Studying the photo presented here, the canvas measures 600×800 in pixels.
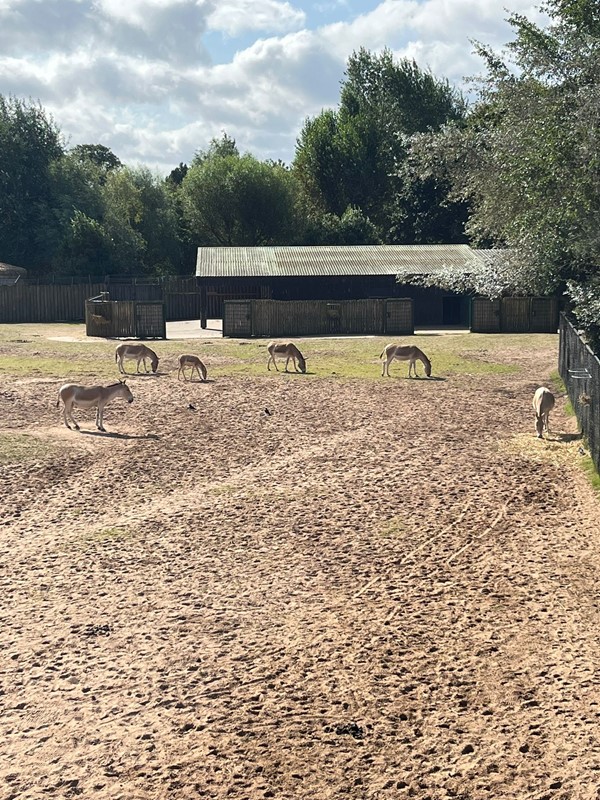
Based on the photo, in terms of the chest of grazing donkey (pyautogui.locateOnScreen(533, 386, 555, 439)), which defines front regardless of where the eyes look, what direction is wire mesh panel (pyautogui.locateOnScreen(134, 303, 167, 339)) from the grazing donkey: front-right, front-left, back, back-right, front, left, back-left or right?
back-right

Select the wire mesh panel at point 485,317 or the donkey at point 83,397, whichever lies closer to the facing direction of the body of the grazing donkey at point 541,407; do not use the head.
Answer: the donkey

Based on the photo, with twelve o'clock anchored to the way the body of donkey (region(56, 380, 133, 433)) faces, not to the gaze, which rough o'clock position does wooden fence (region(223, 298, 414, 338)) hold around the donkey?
The wooden fence is roughly at 10 o'clock from the donkey.

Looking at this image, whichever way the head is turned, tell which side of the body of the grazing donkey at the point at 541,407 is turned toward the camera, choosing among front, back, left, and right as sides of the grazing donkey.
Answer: front

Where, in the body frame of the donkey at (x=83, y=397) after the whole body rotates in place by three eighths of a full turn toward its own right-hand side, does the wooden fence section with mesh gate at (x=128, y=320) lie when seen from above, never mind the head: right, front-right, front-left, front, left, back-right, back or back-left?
back-right

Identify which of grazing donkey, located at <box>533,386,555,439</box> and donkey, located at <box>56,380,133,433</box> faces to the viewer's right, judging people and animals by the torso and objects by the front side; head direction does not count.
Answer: the donkey

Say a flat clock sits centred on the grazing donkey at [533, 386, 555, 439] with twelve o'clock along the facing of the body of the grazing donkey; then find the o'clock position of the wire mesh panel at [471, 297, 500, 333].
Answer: The wire mesh panel is roughly at 6 o'clock from the grazing donkey.

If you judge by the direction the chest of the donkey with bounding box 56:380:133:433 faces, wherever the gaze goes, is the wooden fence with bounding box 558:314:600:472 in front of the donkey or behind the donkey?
in front

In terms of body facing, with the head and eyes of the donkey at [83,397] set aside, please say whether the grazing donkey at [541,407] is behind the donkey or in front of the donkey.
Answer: in front

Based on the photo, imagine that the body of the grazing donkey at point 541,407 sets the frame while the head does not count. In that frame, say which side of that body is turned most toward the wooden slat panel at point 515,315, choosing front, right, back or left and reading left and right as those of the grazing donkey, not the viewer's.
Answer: back

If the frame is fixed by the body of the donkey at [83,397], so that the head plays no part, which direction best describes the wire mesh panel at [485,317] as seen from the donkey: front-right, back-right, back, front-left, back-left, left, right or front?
front-left

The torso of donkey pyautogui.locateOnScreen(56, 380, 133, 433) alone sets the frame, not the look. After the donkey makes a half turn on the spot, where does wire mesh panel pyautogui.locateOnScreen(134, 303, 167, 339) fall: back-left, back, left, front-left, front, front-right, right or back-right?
right

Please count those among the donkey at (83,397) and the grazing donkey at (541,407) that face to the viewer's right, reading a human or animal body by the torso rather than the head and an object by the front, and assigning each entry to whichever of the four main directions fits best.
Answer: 1

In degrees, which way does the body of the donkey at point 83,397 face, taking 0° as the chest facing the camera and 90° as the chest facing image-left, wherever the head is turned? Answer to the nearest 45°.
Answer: approximately 270°

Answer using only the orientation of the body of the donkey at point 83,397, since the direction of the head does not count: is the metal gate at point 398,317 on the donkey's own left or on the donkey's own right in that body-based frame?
on the donkey's own left

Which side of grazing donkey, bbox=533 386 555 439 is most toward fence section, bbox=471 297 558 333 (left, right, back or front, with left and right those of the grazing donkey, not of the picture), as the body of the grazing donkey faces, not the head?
back

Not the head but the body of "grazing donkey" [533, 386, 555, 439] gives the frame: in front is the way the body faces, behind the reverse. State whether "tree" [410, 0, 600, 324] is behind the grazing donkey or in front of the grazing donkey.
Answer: behind

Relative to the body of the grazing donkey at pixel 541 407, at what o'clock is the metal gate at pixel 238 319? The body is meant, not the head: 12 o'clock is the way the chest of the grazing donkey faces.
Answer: The metal gate is roughly at 5 o'clock from the grazing donkey.

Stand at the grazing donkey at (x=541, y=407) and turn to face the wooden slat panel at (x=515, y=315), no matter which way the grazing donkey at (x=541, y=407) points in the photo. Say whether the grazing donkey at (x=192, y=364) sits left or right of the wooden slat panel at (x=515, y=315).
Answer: left

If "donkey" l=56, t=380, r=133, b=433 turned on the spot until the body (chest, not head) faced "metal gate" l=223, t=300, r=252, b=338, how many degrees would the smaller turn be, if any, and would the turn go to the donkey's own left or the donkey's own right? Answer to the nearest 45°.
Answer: approximately 90° to the donkey's own left
